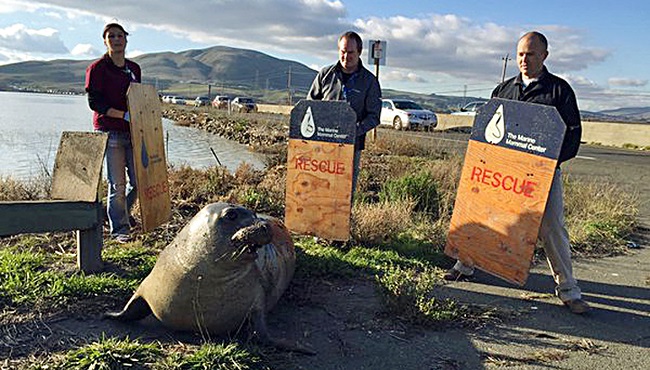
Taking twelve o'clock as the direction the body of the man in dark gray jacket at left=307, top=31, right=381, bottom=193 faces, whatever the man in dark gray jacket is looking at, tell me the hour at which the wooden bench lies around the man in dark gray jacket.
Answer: The wooden bench is roughly at 2 o'clock from the man in dark gray jacket.

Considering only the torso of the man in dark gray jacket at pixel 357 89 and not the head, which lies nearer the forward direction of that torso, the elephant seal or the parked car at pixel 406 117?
the elephant seal

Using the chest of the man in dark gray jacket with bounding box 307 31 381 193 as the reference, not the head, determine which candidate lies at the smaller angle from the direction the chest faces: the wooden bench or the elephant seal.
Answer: the elephant seal

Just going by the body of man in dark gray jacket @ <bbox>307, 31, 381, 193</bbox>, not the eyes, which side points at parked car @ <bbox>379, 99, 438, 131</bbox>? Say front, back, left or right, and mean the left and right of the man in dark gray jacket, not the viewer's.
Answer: back

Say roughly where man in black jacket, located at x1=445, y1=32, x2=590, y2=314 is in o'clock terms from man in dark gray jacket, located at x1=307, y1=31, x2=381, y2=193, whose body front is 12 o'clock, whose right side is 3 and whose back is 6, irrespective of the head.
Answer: man in black jacket, located at x1=445, y1=32, x2=590, y2=314 is roughly at 10 o'clock from man in dark gray jacket, located at x1=307, y1=31, x2=381, y2=193.

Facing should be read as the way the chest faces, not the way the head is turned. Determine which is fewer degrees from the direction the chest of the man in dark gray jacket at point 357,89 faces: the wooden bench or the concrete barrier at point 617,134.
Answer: the wooden bench

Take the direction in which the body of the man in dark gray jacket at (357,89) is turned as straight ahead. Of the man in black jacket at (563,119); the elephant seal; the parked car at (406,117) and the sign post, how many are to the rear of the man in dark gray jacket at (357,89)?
2
